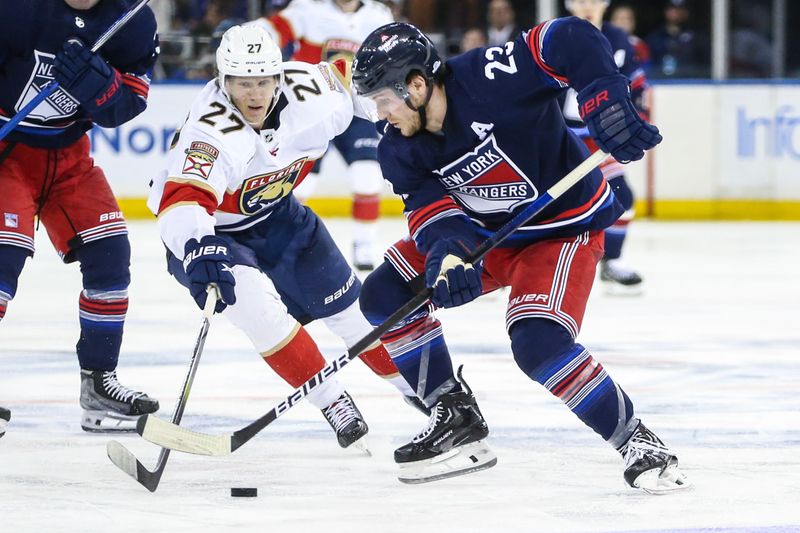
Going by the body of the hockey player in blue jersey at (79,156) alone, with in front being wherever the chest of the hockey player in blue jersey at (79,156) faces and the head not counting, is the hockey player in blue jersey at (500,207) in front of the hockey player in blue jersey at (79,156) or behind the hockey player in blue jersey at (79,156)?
in front

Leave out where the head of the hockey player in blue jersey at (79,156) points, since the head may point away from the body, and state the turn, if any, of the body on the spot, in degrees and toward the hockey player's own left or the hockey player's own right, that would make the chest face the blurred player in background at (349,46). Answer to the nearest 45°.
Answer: approximately 135° to the hockey player's own left

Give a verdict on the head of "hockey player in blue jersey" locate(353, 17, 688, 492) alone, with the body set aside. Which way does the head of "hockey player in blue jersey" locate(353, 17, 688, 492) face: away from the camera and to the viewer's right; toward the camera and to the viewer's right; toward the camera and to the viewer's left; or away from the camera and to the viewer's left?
toward the camera and to the viewer's left

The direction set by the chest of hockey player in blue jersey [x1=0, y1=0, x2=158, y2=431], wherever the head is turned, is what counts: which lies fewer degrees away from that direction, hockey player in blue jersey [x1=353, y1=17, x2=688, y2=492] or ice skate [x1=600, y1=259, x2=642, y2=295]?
the hockey player in blue jersey

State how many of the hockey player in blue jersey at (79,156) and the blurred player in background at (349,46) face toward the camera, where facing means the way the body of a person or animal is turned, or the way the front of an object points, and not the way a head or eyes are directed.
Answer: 2

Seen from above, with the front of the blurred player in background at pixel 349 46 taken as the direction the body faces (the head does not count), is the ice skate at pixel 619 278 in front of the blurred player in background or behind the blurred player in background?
in front

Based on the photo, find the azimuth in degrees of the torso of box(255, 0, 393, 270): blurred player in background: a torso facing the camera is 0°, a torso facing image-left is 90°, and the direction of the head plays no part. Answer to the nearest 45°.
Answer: approximately 0°

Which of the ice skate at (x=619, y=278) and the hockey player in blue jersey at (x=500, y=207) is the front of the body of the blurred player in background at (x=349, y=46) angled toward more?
the hockey player in blue jersey
